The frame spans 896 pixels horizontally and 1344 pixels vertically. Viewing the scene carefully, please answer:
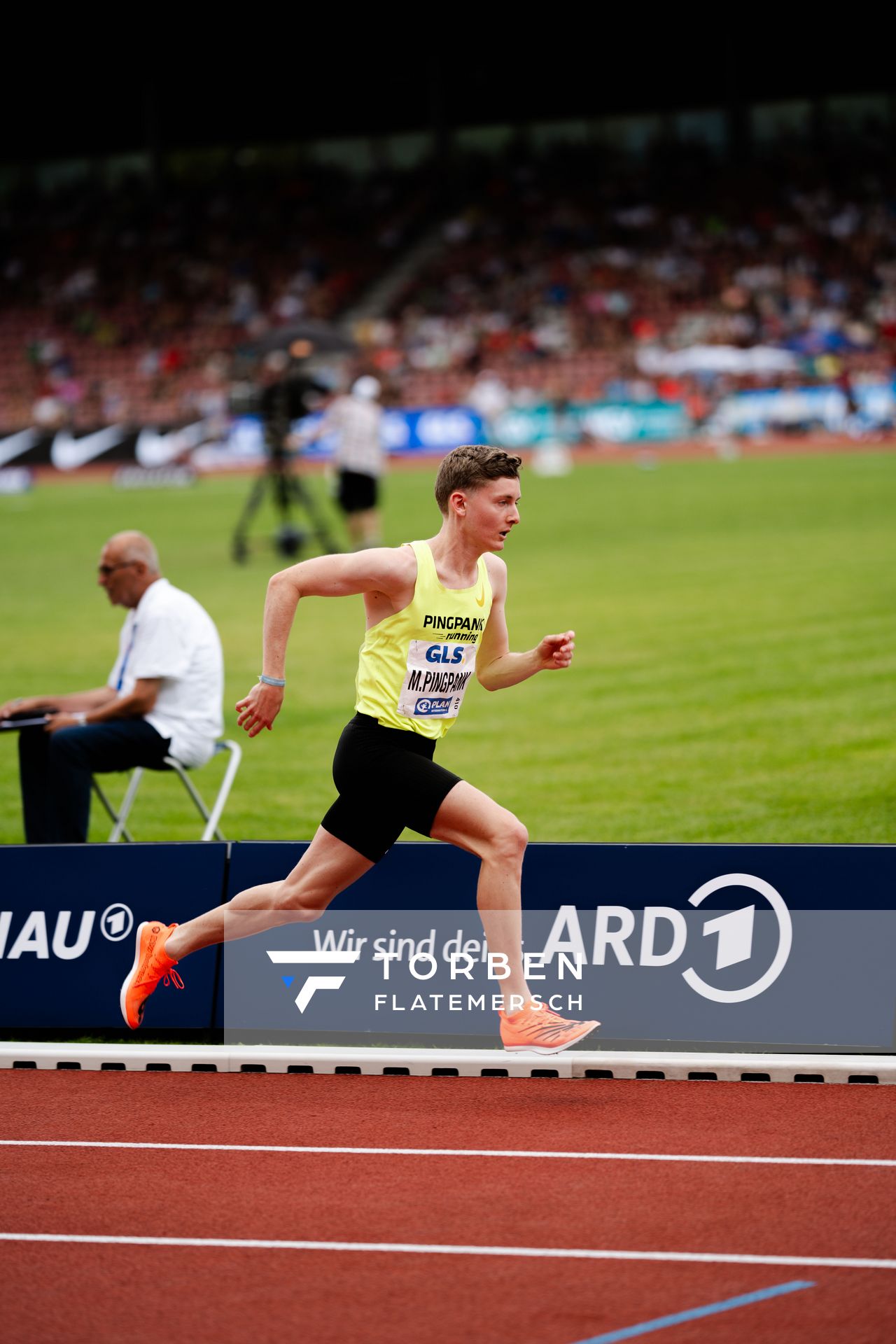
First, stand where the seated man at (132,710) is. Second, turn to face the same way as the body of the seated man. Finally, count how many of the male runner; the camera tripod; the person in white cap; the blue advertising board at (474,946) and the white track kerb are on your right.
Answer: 2

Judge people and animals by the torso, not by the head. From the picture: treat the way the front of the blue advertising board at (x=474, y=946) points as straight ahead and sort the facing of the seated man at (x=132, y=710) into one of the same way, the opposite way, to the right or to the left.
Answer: to the right

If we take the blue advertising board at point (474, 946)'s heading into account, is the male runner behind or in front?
in front

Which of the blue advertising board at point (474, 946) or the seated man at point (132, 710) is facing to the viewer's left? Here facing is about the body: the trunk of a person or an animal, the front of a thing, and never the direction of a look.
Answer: the seated man

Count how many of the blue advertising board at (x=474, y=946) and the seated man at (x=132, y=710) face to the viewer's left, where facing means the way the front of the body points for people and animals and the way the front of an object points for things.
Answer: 1

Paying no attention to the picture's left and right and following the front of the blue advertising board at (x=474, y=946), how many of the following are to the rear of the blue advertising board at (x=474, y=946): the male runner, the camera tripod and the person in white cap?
2

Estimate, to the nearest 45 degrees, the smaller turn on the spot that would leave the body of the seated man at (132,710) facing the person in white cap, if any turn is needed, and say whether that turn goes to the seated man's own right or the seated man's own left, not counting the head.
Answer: approximately 90° to the seated man's own right

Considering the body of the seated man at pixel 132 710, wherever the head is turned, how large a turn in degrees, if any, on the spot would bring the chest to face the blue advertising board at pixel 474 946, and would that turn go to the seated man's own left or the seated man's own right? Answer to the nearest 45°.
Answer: approximately 135° to the seated man's own left

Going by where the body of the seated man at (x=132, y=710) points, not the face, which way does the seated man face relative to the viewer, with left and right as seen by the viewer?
facing to the left of the viewer

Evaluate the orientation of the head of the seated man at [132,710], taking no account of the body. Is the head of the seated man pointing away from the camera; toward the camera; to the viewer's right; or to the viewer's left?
to the viewer's left

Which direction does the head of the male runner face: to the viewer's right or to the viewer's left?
to the viewer's right

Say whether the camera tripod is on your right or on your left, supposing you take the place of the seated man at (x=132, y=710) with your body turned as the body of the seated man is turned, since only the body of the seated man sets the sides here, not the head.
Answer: on your right
